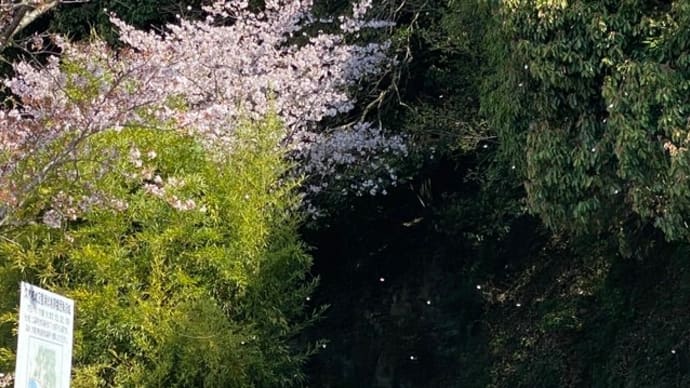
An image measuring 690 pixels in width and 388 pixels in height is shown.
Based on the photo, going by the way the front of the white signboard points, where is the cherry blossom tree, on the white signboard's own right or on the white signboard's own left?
on the white signboard's own left

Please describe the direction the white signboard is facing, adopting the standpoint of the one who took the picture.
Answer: facing the viewer and to the right of the viewer
